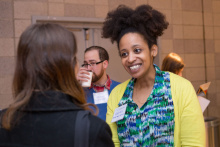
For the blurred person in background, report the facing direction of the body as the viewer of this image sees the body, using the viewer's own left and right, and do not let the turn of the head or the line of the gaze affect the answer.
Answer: facing the viewer and to the left of the viewer

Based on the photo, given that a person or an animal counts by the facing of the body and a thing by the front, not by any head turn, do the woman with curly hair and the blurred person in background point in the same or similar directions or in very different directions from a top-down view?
same or similar directions

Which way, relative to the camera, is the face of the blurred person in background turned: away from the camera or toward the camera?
toward the camera

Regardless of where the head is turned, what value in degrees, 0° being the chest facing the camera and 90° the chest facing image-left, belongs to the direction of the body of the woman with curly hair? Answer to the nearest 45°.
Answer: approximately 45°

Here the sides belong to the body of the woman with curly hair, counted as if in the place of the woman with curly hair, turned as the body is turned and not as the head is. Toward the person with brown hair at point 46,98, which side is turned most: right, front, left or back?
front

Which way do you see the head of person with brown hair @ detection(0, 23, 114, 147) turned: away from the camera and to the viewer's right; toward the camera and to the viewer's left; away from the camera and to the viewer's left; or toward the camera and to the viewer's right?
away from the camera and to the viewer's right

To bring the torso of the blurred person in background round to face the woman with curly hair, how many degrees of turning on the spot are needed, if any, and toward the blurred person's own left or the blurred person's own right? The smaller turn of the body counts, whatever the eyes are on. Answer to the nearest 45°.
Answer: approximately 45° to the blurred person's own left

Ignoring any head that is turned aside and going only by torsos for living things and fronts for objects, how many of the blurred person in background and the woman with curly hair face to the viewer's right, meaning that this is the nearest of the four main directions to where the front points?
0
